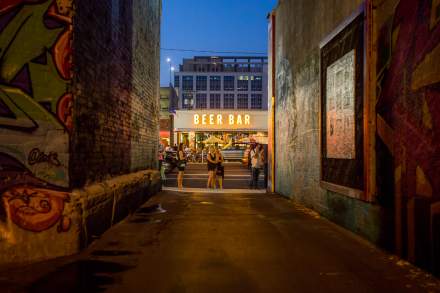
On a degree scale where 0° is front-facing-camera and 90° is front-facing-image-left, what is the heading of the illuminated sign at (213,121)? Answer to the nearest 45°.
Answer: approximately 0°

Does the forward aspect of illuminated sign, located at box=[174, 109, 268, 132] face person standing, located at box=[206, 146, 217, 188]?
yes
